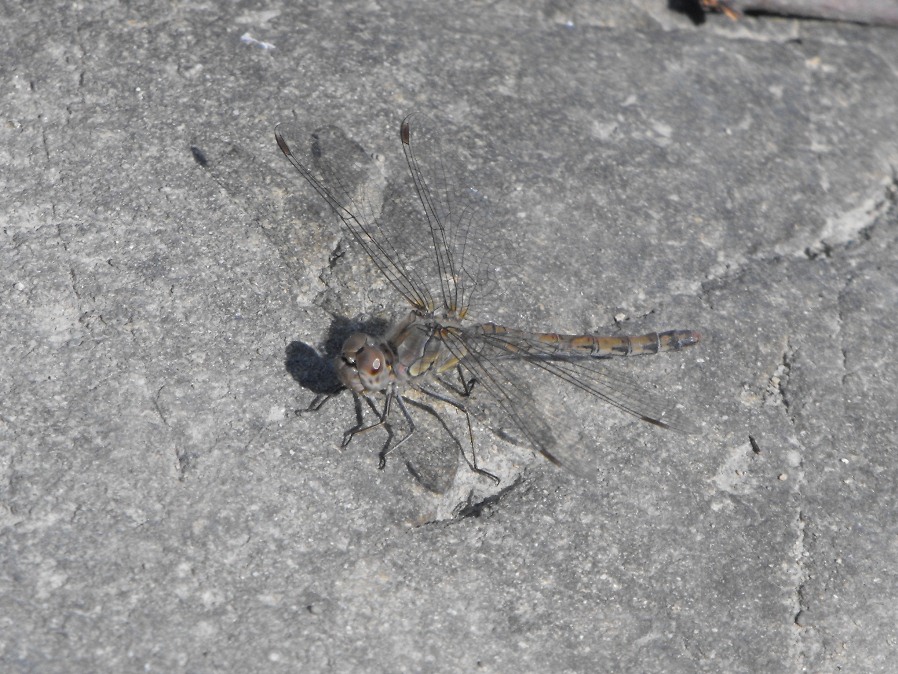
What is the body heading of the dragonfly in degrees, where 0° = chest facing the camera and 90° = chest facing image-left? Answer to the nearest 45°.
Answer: approximately 45°
